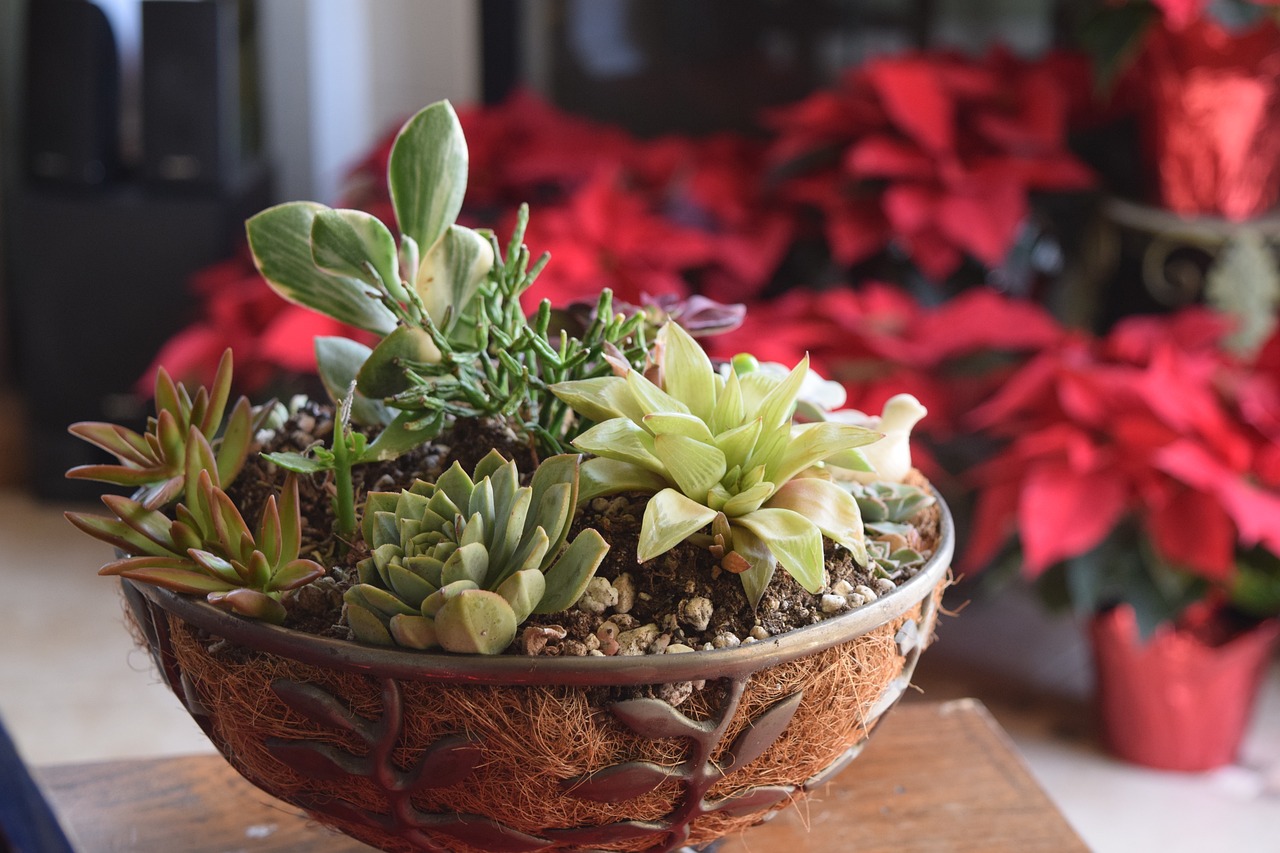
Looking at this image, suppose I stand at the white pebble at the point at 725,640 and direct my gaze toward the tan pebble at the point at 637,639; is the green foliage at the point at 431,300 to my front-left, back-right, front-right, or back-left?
front-right

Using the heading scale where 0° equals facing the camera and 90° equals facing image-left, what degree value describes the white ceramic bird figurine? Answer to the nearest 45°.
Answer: approximately 270°

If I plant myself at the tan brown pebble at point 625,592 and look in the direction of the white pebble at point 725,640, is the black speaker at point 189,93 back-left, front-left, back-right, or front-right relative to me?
back-left

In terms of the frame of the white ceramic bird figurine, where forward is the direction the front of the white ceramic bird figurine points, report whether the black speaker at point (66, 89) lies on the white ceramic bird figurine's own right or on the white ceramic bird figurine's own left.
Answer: on the white ceramic bird figurine's own left

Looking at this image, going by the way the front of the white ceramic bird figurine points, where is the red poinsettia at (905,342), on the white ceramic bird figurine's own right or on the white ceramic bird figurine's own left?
on the white ceramic bird figurine's own left

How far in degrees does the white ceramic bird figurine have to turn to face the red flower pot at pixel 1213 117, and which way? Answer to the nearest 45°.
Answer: approximately 90° to its left
